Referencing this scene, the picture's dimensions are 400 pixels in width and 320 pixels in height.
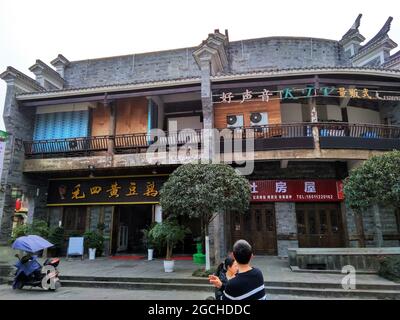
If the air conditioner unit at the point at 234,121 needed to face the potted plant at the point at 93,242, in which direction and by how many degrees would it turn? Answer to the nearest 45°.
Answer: approximately 90° to its right

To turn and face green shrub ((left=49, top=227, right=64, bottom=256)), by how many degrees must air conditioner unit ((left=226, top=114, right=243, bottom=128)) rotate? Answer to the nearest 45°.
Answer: approximately 90° to its right

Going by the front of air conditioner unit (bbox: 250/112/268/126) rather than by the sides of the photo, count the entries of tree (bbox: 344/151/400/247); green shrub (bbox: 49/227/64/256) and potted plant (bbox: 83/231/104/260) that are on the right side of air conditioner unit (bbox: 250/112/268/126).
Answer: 2

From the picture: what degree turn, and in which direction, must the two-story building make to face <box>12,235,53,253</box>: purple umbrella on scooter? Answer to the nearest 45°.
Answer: approximately 45° to its right

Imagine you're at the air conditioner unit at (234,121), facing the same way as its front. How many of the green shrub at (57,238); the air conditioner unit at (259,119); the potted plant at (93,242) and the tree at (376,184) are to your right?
2

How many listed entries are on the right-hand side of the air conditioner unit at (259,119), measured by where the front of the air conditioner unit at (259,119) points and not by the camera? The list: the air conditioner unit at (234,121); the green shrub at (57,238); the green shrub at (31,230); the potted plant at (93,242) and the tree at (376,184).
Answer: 4

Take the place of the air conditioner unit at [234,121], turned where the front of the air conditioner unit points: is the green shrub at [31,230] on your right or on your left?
on your right

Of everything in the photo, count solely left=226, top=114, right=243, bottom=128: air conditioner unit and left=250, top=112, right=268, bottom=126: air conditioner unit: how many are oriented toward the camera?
2

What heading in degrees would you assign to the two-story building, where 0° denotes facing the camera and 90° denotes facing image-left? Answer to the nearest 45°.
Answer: approximately 0°

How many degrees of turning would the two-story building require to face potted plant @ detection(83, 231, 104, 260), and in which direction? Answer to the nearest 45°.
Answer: approximately 90° to its right

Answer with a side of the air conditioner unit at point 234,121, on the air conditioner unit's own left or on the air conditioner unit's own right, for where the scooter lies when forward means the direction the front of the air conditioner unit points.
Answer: on the air conditioner unit's own right
